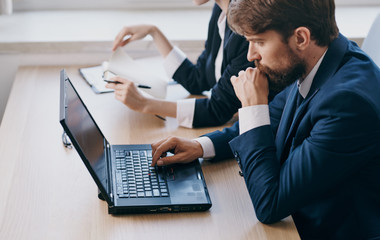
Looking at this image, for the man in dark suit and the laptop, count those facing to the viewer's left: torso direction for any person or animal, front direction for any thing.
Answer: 1

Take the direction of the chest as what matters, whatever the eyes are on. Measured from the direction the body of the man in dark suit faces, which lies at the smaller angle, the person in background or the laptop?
the laptop

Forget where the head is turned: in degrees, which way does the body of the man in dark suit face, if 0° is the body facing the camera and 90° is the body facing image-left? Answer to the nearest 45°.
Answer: approximately 90°

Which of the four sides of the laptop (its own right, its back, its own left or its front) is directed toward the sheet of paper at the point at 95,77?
left

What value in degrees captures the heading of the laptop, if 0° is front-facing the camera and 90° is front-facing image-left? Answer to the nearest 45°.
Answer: approximately 270°

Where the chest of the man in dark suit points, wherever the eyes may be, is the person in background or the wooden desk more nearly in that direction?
the wooden desk

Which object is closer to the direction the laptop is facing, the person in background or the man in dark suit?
the man in dark suit

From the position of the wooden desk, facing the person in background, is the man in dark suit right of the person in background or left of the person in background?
right

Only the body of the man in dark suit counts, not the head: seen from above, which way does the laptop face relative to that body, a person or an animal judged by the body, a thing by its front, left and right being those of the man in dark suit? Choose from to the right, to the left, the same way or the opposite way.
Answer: the opposite way

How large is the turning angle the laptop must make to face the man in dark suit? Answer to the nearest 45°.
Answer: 0° — it already faces them

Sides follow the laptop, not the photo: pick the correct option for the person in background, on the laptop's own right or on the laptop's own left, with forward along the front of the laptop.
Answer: on the laptop's own left
